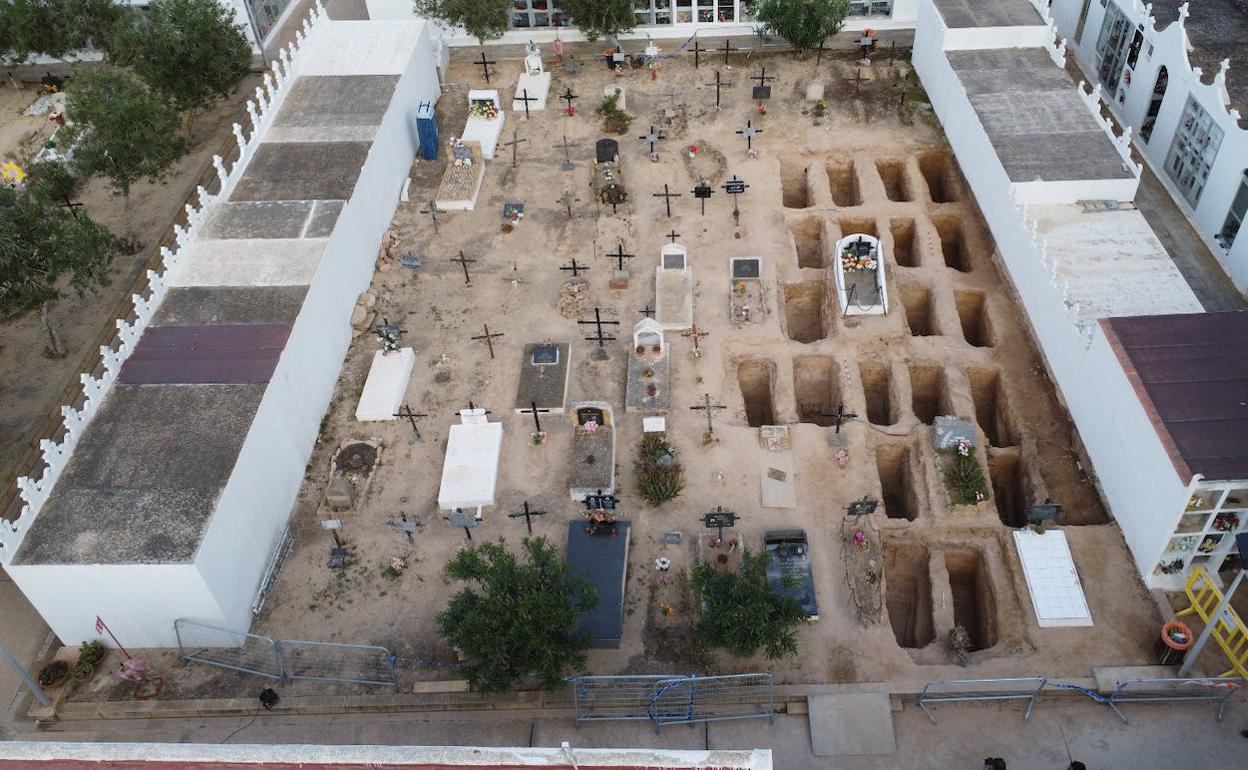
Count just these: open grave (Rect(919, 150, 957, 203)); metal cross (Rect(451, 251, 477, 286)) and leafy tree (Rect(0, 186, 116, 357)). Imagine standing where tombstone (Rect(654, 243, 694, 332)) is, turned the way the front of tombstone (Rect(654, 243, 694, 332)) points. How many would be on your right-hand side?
2

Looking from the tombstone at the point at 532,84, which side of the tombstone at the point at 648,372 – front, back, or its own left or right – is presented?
back

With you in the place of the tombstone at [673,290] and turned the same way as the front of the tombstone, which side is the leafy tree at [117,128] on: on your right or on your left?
on your right

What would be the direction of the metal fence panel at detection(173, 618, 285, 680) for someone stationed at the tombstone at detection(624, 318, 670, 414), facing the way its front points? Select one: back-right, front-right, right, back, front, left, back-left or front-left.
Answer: front-right

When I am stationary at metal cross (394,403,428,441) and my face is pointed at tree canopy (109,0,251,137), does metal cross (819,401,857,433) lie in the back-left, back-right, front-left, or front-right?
back-right

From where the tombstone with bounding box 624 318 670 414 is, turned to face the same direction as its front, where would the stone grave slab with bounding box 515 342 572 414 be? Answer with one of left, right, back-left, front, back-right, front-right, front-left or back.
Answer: right

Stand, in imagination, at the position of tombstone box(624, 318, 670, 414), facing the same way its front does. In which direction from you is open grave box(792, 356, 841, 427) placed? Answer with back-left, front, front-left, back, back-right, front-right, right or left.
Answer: left

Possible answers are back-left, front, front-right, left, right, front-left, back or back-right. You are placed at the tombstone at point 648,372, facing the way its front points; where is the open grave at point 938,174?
back-left

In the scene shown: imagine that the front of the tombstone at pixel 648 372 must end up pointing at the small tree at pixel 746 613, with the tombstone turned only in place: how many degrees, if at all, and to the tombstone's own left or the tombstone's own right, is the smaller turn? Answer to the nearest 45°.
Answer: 0° — it already faces it

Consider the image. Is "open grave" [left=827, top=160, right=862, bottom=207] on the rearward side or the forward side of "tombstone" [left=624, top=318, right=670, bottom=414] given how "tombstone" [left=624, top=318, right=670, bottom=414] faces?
on the rearward side

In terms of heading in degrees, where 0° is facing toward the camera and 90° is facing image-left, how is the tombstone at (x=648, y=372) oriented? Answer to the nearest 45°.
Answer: approximately 0°

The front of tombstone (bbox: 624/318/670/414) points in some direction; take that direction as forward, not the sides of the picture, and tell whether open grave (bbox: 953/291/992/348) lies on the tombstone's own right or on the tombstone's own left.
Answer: on the tombstone's own left

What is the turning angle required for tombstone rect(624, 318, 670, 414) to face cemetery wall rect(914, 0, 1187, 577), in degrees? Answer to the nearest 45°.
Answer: approximately 90° to its left

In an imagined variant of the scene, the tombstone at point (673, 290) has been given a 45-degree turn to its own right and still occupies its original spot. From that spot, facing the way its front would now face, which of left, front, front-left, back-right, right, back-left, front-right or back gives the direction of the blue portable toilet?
right

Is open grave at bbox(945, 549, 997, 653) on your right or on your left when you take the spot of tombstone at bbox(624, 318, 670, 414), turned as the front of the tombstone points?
on your left

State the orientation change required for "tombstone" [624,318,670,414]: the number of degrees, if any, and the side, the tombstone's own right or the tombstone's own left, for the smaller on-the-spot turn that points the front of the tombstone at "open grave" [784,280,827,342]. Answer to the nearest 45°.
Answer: approximately 135° to the tombstone's own left
